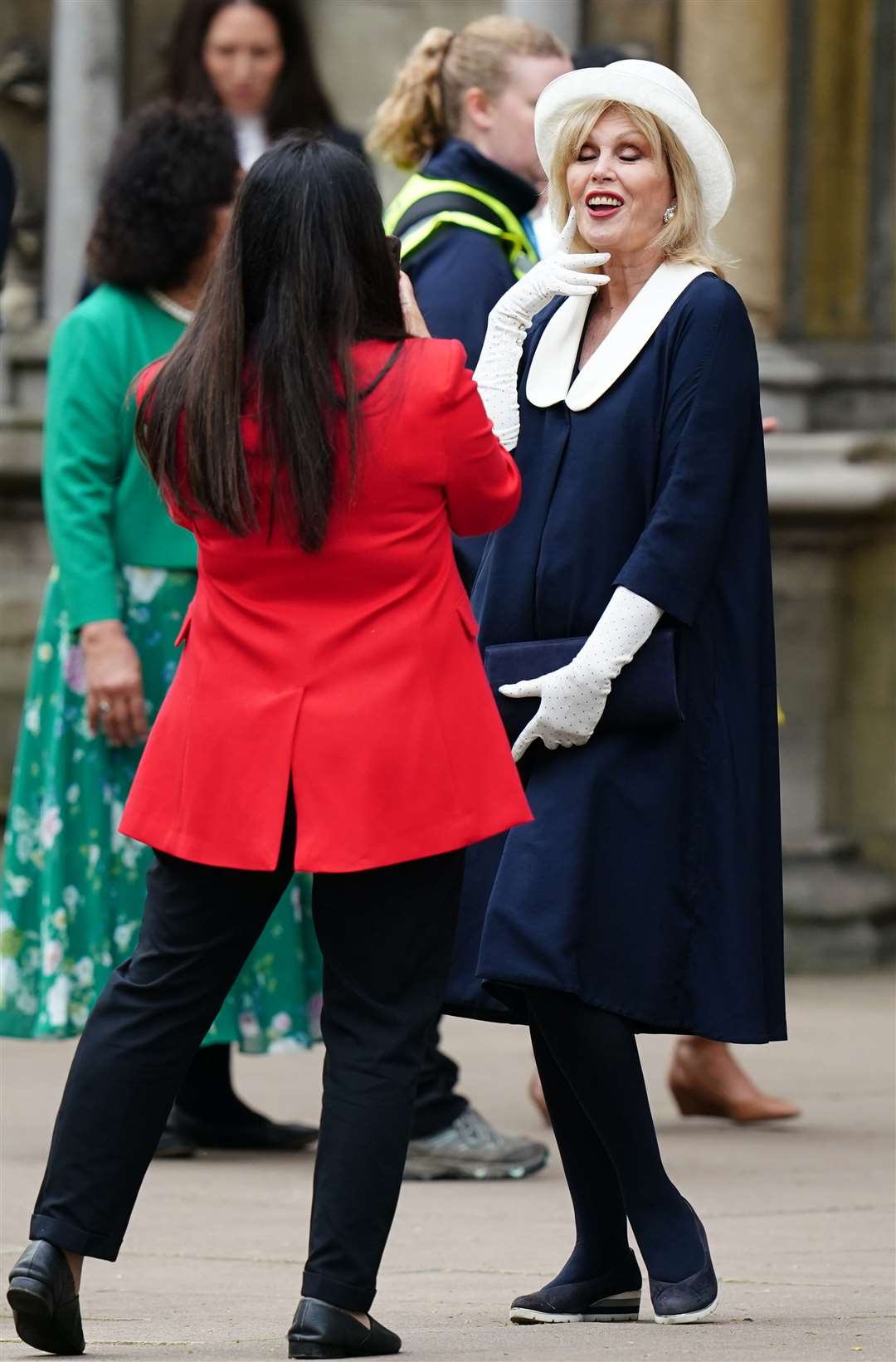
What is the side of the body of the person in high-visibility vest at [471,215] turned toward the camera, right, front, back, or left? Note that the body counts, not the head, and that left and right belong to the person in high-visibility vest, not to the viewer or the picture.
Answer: right

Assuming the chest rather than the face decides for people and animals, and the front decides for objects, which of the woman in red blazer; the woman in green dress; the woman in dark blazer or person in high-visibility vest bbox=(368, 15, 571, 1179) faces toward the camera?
the woman in dark blazer

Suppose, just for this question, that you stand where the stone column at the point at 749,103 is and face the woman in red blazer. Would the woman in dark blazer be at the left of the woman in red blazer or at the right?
right

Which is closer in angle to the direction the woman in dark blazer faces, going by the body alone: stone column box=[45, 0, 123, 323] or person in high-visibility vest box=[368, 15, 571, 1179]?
the person in high-visibility vest

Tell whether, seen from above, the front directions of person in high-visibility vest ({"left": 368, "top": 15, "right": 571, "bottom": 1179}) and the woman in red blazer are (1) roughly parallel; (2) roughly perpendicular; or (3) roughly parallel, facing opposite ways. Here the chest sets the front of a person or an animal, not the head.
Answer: roughly perpendicular

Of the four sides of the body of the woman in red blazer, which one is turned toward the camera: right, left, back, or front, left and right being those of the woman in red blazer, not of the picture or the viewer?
back

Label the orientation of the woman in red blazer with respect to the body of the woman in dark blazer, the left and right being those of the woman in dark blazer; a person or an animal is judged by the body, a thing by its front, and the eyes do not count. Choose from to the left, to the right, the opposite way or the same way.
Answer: the opposite way

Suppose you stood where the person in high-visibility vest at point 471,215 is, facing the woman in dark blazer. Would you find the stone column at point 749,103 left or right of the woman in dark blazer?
right
